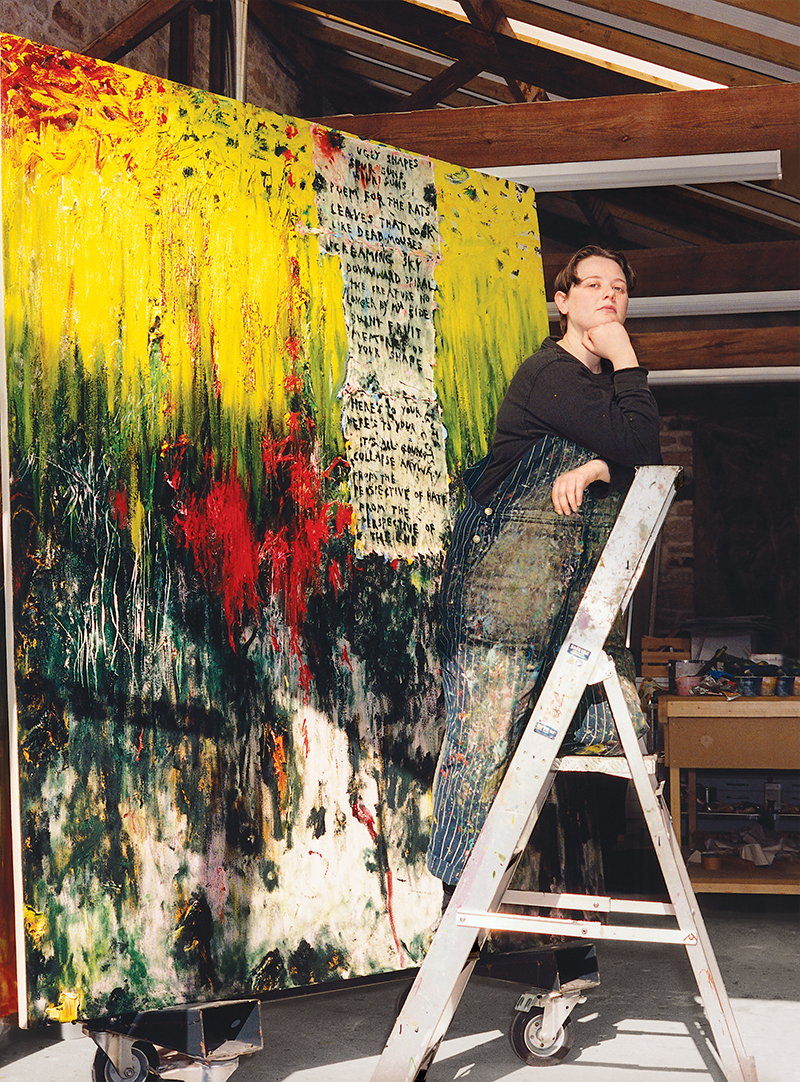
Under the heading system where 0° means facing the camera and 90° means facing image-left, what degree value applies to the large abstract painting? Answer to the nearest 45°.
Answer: approximately 315°

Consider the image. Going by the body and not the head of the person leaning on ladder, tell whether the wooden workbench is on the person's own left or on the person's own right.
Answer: on the person's own left

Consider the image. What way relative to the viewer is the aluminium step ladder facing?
to the viewer's left

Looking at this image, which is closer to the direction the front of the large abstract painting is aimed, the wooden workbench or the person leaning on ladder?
the person leaning on ladder

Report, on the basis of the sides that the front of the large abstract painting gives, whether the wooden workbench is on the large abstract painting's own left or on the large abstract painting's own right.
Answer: on the large abstract painting's own left

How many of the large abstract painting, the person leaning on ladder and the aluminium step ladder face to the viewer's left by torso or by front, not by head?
1

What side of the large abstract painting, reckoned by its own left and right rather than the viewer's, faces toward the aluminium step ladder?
front

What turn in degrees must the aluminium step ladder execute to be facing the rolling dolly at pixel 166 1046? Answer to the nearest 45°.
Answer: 0° — it already faces it

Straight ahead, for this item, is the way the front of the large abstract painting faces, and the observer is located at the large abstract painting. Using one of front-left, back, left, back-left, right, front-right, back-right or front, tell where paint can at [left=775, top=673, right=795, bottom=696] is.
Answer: left
